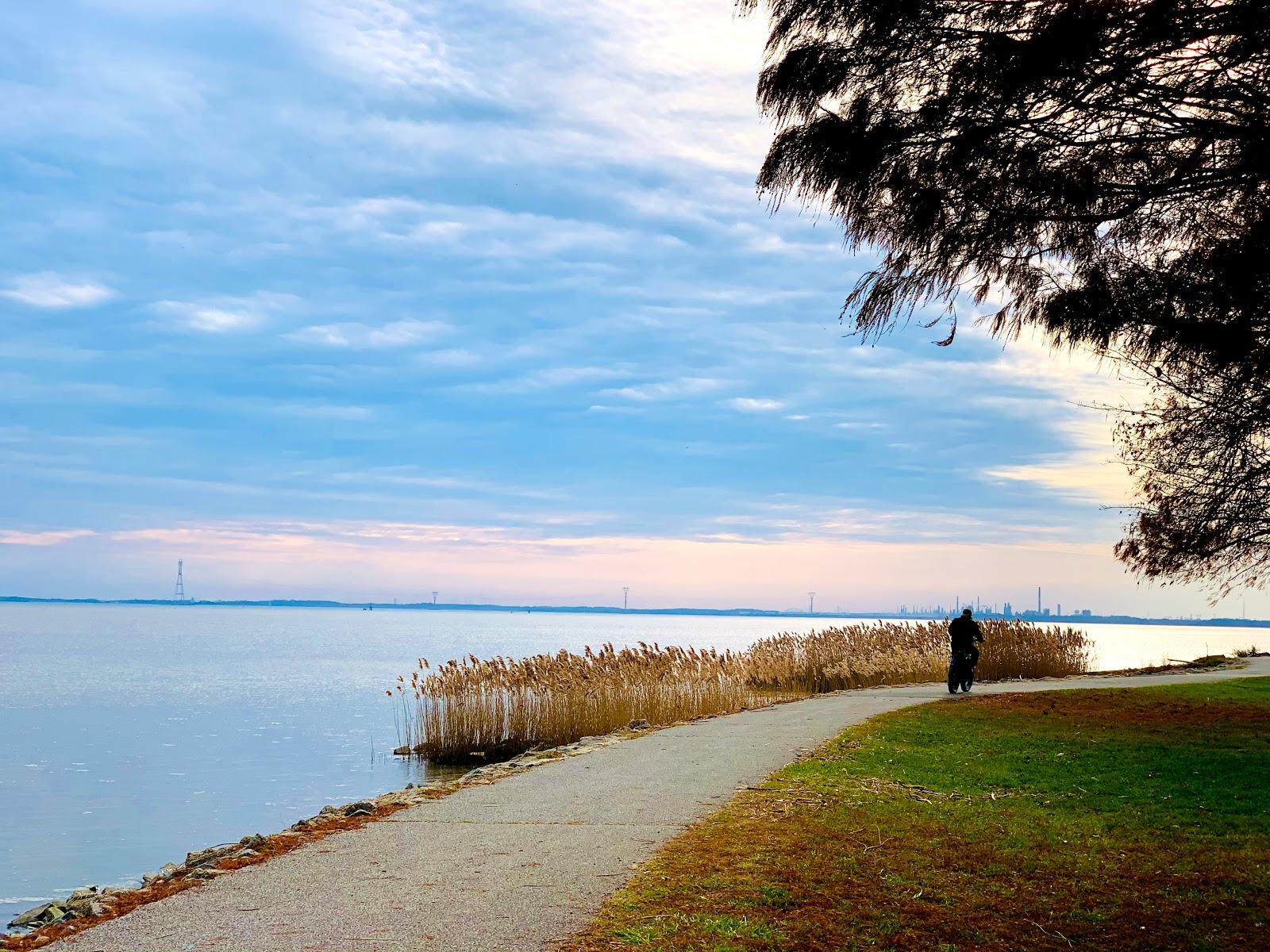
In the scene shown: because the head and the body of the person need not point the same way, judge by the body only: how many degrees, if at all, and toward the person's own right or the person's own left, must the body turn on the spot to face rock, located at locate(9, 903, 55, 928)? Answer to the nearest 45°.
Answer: approximately 180°

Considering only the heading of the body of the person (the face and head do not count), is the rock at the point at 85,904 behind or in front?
behind

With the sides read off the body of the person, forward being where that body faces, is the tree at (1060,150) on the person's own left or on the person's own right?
on the person's own right

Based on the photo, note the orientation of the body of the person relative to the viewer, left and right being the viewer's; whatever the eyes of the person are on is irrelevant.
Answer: facing away from the viewer and to the right of the viewer

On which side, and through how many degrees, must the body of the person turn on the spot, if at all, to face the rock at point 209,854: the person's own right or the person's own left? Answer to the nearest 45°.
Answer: approximately 180°
